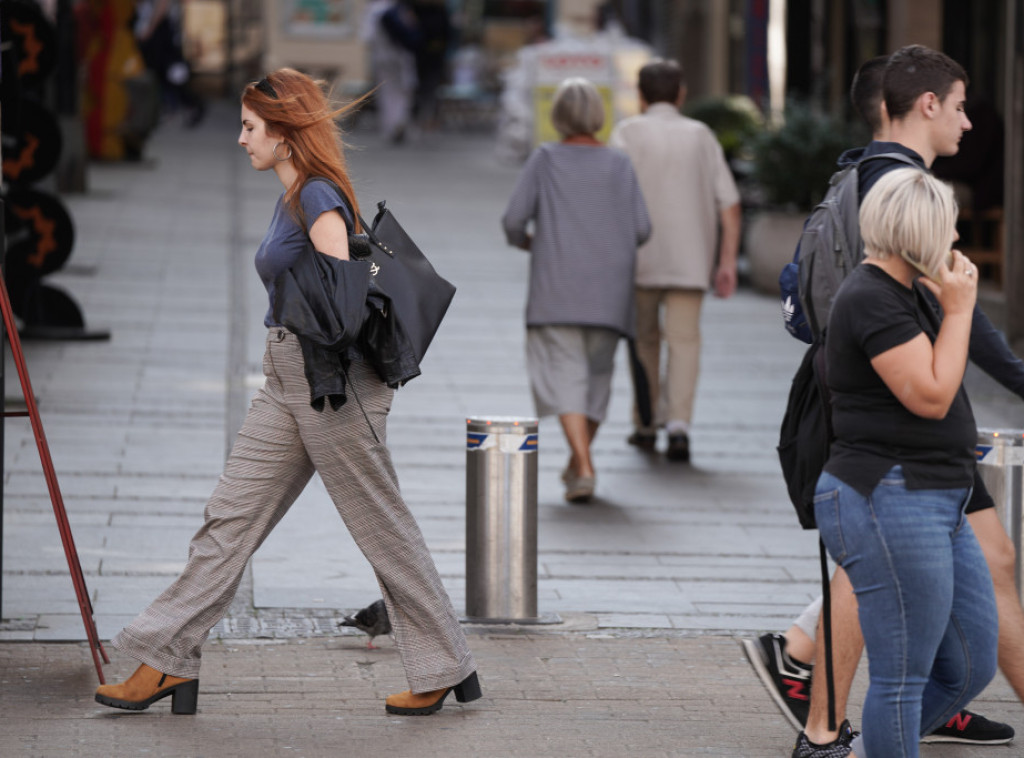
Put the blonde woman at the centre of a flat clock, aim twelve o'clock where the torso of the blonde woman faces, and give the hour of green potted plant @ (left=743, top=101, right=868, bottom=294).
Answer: The green potted plant is roughly at 9 o'clock from the blonde woman.

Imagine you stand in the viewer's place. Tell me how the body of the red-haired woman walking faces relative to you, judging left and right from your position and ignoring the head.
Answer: facing to the left of the viewer

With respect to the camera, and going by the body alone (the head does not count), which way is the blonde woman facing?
to the viewer's right

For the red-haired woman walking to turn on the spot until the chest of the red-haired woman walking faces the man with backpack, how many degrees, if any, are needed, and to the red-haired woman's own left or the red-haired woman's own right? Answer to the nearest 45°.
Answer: approximately 180°

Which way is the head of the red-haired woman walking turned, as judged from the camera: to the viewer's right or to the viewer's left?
to the viewer's left

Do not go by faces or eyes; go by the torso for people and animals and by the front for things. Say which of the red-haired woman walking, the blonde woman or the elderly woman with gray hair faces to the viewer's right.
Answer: the blonde woman

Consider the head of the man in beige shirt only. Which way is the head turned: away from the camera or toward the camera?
away from the camera

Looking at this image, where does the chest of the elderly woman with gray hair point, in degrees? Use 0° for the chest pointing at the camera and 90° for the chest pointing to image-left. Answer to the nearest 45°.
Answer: approximately 180°

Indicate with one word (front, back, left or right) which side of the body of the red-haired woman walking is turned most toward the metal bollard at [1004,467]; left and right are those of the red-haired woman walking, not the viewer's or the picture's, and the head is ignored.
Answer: back

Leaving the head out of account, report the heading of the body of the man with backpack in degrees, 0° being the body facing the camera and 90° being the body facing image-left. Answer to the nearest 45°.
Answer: approximately 270°
